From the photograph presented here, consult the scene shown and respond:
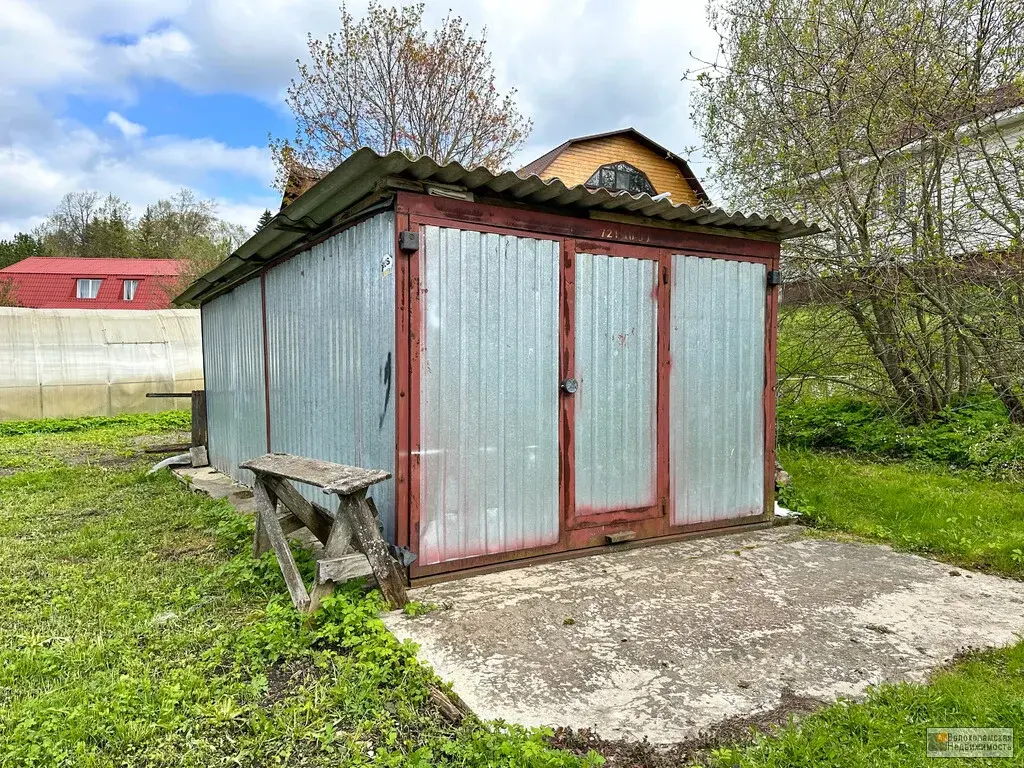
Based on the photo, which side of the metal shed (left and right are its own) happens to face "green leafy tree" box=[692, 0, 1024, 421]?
left

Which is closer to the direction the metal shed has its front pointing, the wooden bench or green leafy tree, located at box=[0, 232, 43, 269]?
the wooden bench

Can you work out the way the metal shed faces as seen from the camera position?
facing the viewer and to the right of the viewer

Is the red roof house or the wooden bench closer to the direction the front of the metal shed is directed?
the wooden bench

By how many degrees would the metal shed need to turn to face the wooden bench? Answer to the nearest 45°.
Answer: approximately 90° to its right

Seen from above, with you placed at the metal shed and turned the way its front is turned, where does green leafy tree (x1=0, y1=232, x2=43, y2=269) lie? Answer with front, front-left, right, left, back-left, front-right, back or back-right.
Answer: back
